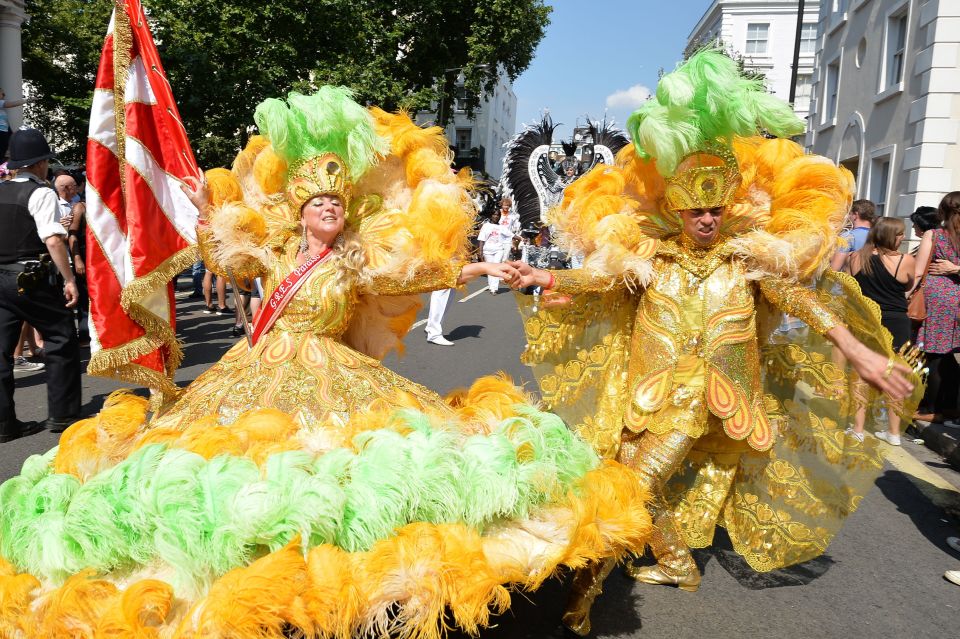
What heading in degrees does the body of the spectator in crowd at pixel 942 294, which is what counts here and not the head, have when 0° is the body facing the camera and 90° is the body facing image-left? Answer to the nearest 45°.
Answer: approximately 135°

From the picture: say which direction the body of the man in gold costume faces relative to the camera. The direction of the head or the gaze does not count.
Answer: toward the camera

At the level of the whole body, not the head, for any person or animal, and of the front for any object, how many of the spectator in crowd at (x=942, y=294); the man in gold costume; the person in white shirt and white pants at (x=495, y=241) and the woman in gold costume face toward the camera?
3

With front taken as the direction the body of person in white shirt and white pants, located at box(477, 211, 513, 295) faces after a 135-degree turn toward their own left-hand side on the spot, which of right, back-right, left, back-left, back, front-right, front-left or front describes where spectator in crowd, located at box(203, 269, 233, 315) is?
back

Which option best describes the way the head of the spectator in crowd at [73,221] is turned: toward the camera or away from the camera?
toward the camera

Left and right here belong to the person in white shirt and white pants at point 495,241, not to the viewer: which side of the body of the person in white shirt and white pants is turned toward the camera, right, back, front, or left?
front

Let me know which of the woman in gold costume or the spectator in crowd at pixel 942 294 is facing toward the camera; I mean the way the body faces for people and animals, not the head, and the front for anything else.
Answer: the woman in gold costume

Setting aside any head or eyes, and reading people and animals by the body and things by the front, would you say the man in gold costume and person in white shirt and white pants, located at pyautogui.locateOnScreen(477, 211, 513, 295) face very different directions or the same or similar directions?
same or similar directions

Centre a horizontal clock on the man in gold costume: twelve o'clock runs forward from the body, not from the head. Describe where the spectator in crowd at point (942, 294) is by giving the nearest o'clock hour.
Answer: The spectator in crowd is roughly at 7 o'clock from the man in gold costume.

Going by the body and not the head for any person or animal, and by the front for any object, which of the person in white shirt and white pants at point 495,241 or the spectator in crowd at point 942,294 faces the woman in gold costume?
the person in white shirt and white pants at point 495,241

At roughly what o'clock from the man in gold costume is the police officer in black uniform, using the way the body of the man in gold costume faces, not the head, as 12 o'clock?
The police officer in black uniform is roughly at 3 o'clock from the man in gold costume.

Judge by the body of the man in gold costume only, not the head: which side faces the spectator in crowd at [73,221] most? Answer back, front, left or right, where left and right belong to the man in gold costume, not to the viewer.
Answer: right

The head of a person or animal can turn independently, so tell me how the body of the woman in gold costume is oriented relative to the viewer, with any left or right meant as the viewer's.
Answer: facing the viewer

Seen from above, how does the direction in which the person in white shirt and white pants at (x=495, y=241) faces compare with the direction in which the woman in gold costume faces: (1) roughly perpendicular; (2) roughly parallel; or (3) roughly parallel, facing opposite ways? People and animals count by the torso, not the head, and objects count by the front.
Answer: roughly parallel
